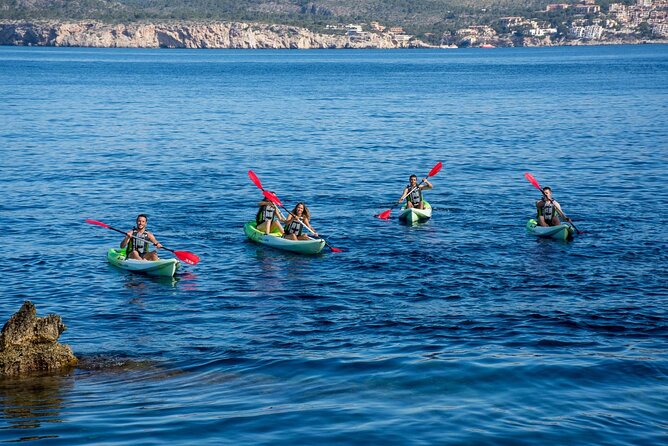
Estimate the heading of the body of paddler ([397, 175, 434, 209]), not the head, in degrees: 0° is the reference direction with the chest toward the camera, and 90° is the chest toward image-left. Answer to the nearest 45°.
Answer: approximately 0°

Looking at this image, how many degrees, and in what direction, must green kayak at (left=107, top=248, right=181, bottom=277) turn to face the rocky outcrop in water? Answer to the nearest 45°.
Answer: approximately 45° to its right

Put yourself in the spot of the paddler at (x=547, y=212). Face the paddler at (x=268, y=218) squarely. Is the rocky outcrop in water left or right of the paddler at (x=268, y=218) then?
left

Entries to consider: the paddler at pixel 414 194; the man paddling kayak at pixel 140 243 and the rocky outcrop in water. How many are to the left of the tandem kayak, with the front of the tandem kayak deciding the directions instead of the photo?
1

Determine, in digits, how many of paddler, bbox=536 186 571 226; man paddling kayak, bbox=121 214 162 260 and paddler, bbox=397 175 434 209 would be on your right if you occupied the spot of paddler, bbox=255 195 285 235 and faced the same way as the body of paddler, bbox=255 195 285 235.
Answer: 1
